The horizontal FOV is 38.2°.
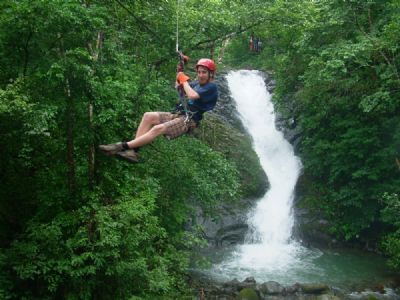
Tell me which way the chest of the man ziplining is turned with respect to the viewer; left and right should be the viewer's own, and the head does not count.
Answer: facing to the left of the viewer
